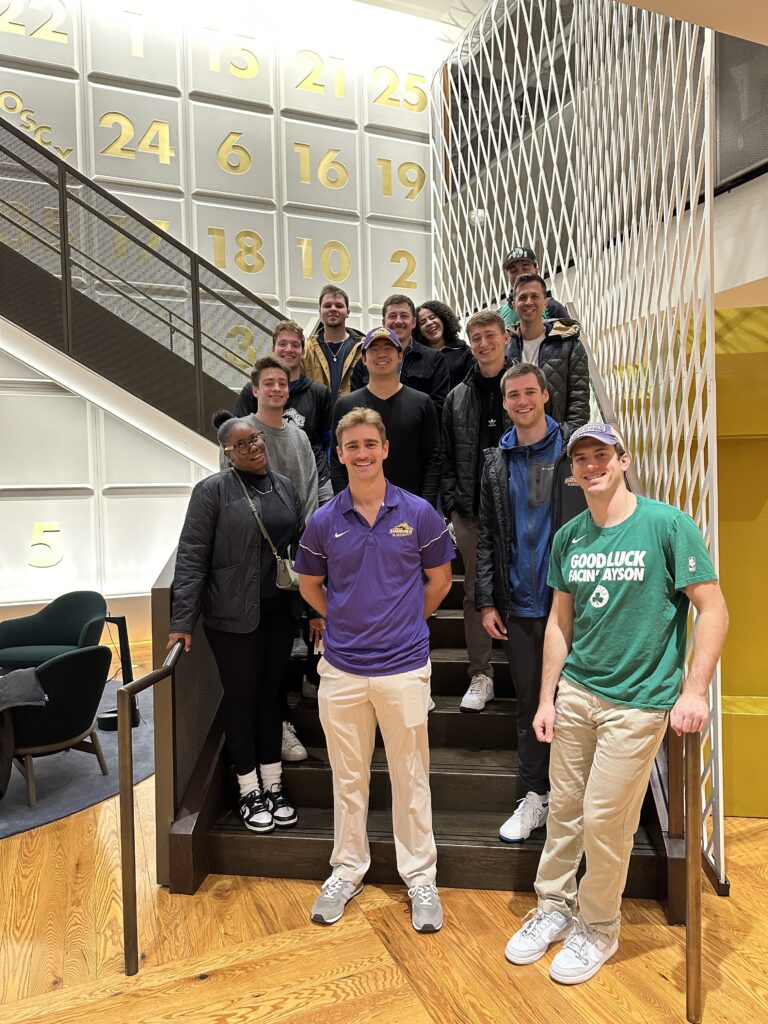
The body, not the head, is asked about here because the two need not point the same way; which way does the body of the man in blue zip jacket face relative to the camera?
toward the camera

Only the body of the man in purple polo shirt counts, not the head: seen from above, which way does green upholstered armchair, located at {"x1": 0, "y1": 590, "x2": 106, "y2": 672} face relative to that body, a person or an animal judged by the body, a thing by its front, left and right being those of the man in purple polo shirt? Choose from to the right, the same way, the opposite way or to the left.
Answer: the same way

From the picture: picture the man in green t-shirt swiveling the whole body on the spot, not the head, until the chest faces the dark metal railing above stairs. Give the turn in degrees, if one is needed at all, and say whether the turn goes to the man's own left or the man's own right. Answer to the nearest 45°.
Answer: approximately 90° to the man's own right

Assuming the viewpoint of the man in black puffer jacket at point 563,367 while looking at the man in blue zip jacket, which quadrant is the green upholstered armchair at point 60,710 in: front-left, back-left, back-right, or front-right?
front-right

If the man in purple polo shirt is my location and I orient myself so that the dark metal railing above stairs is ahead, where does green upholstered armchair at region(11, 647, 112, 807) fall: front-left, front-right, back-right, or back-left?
front-left

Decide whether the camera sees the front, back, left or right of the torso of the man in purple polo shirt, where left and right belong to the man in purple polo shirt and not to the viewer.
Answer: front

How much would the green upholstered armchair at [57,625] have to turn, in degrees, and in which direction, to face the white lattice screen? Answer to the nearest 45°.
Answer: approximately 90° to its left

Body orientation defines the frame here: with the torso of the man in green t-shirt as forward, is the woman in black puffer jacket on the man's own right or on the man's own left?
on the man's own right

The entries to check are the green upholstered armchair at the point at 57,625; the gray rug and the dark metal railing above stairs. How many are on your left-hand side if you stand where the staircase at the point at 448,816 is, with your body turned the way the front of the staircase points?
0

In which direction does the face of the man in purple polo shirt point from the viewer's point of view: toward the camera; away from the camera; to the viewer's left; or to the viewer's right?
toward the camera

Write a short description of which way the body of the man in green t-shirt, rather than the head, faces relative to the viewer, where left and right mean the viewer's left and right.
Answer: facing the viewer and to the left of the viewer

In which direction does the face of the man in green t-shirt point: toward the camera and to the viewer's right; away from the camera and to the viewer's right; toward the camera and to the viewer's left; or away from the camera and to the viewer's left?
toward the camera and to the viewer's left

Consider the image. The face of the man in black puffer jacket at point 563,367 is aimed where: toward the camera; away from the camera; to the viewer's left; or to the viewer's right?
toward the camera

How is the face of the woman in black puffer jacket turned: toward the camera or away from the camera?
toward the camera

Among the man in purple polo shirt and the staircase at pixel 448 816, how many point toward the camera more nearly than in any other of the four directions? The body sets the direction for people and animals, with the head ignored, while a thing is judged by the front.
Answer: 2

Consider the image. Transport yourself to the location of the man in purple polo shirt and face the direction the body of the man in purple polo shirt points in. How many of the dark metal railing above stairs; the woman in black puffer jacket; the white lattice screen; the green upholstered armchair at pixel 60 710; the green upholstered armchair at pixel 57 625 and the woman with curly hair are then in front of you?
0
